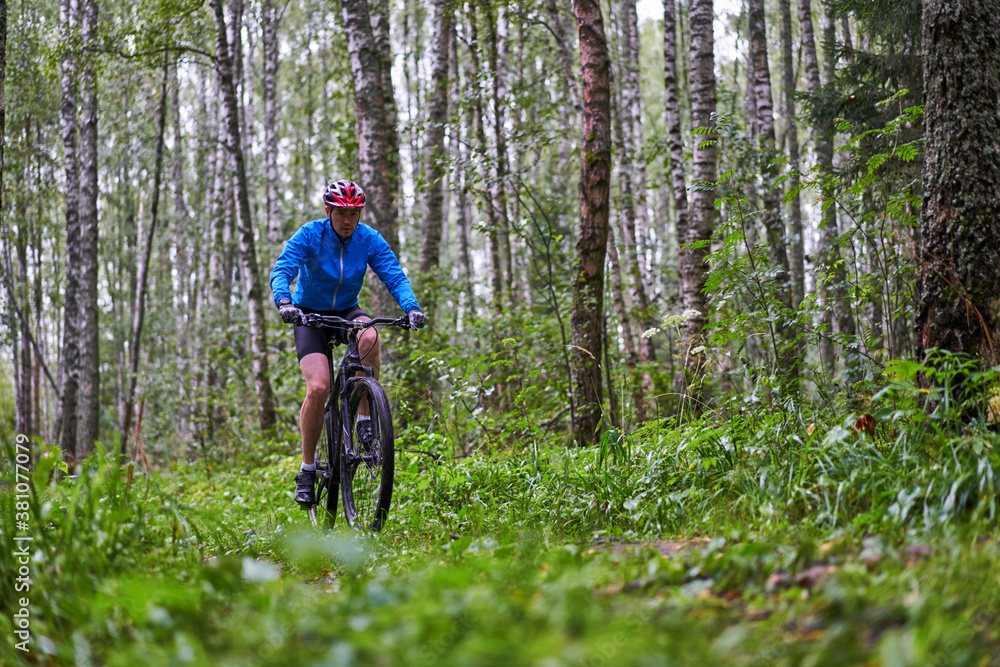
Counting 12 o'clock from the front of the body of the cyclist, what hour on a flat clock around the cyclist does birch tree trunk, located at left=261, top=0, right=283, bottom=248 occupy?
The birch tree trunk is roughly at 6 o'clock from the cyclist.

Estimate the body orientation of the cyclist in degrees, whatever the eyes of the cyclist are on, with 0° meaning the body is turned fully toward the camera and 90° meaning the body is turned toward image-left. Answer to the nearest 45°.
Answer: approximately 0°

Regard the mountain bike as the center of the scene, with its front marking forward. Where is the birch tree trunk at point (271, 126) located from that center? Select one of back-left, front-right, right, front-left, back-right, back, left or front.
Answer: back

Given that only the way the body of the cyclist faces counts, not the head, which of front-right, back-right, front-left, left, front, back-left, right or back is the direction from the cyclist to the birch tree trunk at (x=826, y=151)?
back-left

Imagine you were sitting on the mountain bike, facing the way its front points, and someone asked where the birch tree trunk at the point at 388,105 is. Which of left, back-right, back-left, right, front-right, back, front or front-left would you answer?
back

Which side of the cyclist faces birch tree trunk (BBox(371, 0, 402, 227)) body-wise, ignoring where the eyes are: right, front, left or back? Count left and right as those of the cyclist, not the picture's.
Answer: back

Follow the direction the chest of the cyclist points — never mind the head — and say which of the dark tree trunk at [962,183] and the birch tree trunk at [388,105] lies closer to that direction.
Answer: the dark tree trunk

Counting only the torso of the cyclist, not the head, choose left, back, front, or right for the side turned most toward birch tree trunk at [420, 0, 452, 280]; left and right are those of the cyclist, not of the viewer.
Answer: back

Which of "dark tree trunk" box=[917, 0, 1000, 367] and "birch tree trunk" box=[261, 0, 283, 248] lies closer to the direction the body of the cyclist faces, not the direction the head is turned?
the dark tree trunk

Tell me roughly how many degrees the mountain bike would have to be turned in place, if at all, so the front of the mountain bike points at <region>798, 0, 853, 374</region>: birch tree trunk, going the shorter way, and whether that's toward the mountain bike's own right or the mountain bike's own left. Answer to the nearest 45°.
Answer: approximately 135° to the mountain bike's own left
